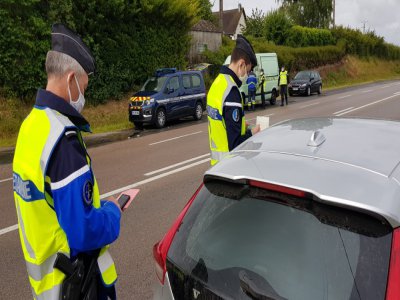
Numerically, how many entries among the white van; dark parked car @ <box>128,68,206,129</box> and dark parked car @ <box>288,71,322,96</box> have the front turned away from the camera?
0

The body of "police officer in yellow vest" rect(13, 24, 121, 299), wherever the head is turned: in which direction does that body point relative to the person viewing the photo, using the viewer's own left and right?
facing away from the viewer and to the right of the viewer

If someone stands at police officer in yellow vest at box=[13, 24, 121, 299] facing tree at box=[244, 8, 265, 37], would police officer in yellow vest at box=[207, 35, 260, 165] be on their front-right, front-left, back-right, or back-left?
front-right

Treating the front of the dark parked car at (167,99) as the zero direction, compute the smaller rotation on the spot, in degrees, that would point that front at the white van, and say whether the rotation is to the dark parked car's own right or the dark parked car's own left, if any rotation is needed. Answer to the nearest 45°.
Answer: approximately 180°

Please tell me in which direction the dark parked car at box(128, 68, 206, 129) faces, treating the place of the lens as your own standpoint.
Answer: facing the viewer and to the left of the viewer

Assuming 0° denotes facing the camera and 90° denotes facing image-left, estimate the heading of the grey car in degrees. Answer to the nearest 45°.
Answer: approximately 225°

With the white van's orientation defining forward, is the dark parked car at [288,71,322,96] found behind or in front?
behind

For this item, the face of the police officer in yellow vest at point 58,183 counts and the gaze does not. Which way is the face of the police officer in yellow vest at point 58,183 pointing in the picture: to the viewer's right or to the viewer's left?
to the viewer's right

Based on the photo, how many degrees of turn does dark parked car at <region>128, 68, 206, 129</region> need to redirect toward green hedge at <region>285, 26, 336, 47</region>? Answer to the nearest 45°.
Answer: approximately 180°

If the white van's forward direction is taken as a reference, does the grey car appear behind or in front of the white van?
in front

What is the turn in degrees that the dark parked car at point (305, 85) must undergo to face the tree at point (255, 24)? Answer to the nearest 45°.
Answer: approximately 135° to its right

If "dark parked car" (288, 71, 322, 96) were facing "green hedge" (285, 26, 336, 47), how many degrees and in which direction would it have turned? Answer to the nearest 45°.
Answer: approximately 135° to its right

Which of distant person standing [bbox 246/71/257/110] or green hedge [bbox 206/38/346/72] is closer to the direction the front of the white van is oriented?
the distant person standing

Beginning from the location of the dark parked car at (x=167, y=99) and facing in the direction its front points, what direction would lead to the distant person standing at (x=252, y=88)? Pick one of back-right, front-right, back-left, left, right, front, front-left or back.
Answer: back
